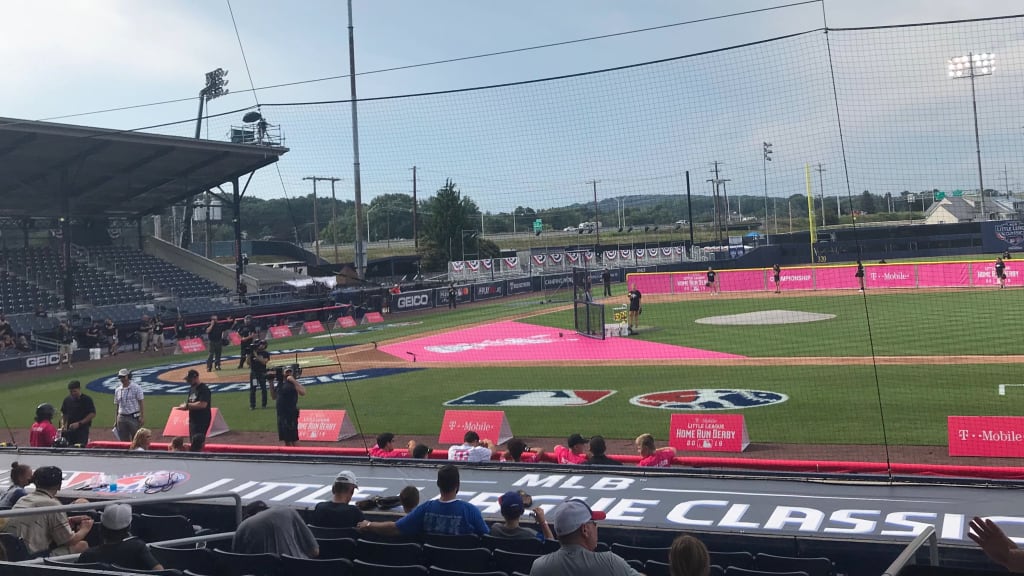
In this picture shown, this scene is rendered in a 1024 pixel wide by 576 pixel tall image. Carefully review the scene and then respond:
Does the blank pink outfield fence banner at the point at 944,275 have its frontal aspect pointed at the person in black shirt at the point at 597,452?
yes

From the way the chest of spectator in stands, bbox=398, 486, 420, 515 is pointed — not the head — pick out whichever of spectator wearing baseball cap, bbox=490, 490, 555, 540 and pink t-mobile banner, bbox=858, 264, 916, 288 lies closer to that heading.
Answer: the pink t-mobile banner

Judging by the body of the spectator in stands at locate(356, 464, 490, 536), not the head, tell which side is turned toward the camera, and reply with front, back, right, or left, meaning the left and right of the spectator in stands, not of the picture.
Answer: back

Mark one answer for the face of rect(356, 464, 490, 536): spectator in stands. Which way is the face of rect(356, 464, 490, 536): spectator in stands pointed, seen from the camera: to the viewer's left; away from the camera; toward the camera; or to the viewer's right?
away from the camera

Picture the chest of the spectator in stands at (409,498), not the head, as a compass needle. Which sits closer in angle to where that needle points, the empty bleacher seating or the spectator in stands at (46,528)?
the empty bleacher seating

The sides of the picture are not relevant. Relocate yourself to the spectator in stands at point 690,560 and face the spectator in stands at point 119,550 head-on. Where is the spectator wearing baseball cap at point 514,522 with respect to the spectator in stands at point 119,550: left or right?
right

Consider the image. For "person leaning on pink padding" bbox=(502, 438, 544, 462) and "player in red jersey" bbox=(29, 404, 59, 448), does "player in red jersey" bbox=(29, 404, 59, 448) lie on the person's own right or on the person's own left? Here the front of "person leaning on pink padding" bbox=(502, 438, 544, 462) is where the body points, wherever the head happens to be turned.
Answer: on the person's own left

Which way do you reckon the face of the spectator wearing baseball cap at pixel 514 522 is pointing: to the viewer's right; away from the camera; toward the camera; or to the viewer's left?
away from the camera

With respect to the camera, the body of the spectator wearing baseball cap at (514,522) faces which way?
away from the camera

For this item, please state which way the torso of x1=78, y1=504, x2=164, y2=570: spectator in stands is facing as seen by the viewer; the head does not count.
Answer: away from the camera

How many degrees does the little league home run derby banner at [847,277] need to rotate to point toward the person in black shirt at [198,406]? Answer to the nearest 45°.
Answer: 0° — it already faces them
